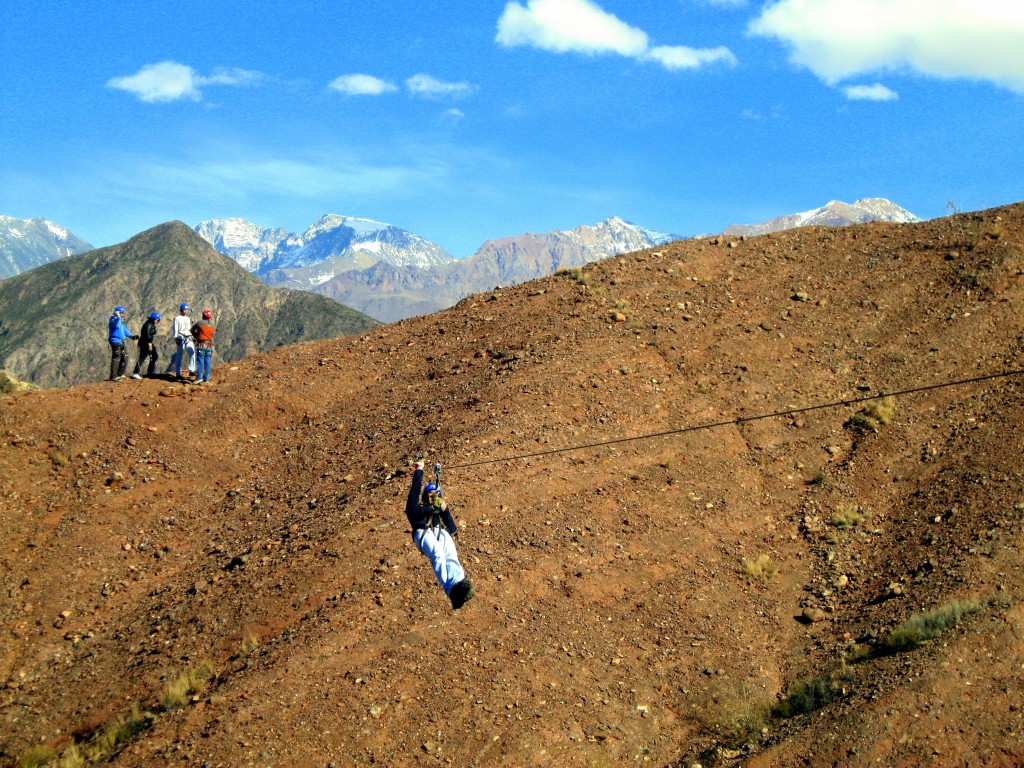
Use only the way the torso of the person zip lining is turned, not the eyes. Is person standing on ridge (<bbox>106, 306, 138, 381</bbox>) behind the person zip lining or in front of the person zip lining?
behind

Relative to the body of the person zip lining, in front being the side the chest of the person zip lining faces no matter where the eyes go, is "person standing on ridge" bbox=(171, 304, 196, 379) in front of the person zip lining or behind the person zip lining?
behind

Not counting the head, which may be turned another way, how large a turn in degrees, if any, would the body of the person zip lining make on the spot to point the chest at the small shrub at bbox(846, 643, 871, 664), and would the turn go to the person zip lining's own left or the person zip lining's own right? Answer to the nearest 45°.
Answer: approximately 45° to the person zip lining's own left

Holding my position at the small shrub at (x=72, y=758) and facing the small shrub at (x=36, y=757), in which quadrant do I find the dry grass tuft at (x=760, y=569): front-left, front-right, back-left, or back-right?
back-right

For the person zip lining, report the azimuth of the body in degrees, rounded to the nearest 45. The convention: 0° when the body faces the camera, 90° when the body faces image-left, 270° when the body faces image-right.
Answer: approximately 315°

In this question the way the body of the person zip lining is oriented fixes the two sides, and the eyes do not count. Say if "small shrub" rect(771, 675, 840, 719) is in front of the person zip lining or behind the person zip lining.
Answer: in front

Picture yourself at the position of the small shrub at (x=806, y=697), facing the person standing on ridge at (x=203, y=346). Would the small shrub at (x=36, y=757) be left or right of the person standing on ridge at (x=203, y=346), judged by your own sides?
left
